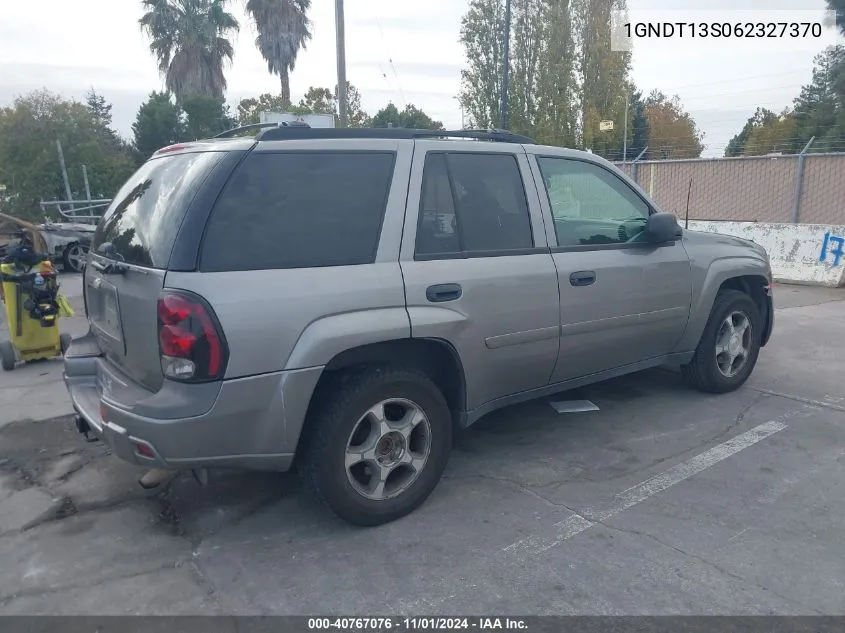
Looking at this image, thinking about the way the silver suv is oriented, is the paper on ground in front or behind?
in front

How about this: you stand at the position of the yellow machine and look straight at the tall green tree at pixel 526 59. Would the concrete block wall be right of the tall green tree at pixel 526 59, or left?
right

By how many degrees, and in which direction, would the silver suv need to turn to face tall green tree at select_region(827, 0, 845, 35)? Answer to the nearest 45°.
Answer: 0° — it already faces it

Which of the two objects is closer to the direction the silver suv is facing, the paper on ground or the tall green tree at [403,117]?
the paper on ground

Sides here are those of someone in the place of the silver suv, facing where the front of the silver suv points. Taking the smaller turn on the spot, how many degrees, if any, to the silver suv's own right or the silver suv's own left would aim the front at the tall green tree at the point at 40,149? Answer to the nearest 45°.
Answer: approximately 90° to the silver suv's own left

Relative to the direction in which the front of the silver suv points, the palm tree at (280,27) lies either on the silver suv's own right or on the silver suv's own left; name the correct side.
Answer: on the silver suv's own left

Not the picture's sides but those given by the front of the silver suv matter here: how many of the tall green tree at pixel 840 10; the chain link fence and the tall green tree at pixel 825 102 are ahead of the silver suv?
3

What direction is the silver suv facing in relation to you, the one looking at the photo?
facing away from the viewer and to the right of the viewer

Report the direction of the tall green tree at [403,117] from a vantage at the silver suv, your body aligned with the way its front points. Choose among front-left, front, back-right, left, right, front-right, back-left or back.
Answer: front-left

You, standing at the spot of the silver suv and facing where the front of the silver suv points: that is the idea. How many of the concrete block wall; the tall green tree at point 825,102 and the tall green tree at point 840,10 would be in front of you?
3

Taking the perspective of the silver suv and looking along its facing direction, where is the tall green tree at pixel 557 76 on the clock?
The tall green tree is roughly at 11 o'clock from the silver suv.

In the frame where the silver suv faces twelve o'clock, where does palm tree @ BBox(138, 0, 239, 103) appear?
The palm tree is roughly at 10 o'clock from the silver suv.

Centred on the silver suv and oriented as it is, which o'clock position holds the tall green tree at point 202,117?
The tall green tree is roughly at 10 o'clock from the silver suv.

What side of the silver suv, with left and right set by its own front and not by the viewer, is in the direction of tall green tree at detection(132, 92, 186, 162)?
left

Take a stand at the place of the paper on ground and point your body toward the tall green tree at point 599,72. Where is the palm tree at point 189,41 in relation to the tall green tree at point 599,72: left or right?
left
